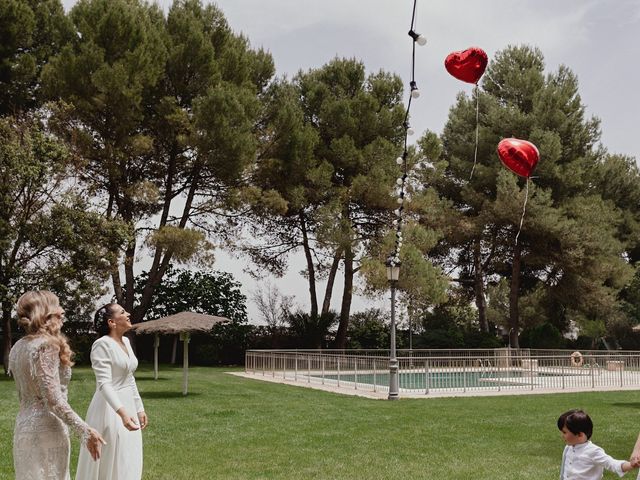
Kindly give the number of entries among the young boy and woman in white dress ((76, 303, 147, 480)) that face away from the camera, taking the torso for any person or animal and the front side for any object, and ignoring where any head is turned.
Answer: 0

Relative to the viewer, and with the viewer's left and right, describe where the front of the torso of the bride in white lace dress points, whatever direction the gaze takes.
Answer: facing away from the viewer and to the right of the viewer

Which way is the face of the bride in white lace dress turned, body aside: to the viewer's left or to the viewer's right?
to the viewer's right

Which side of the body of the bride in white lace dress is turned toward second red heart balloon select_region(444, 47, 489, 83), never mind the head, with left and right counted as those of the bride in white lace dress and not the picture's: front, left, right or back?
front

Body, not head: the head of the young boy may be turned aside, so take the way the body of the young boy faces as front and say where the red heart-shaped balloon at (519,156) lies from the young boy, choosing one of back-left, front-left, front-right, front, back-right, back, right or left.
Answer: back-right

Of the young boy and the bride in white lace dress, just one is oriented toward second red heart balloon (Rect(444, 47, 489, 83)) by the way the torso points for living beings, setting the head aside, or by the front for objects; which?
the bride in white lace dress

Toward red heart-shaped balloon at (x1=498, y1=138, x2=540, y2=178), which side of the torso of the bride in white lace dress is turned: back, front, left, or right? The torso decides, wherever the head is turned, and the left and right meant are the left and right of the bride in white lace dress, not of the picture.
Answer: front

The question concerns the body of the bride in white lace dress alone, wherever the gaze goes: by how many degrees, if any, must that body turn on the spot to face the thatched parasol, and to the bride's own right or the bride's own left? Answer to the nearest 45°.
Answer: approximately 45° to the bride's own left

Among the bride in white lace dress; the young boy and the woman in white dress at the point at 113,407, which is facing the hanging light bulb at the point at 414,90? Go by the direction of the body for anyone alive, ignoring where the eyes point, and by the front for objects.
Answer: the bride in white lace dress

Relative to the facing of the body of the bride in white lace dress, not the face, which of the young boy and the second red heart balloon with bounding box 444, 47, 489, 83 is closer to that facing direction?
the second red heart balloon
